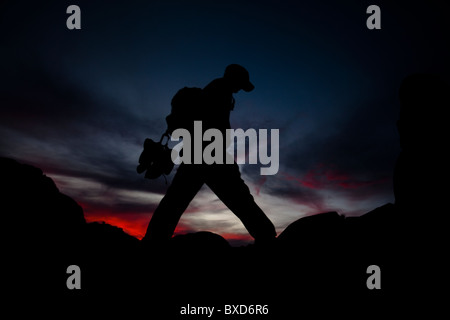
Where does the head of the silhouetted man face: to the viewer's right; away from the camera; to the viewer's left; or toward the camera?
to the viewer's right

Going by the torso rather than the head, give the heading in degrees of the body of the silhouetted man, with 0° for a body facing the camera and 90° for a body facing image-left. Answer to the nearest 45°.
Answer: approximately 270°
